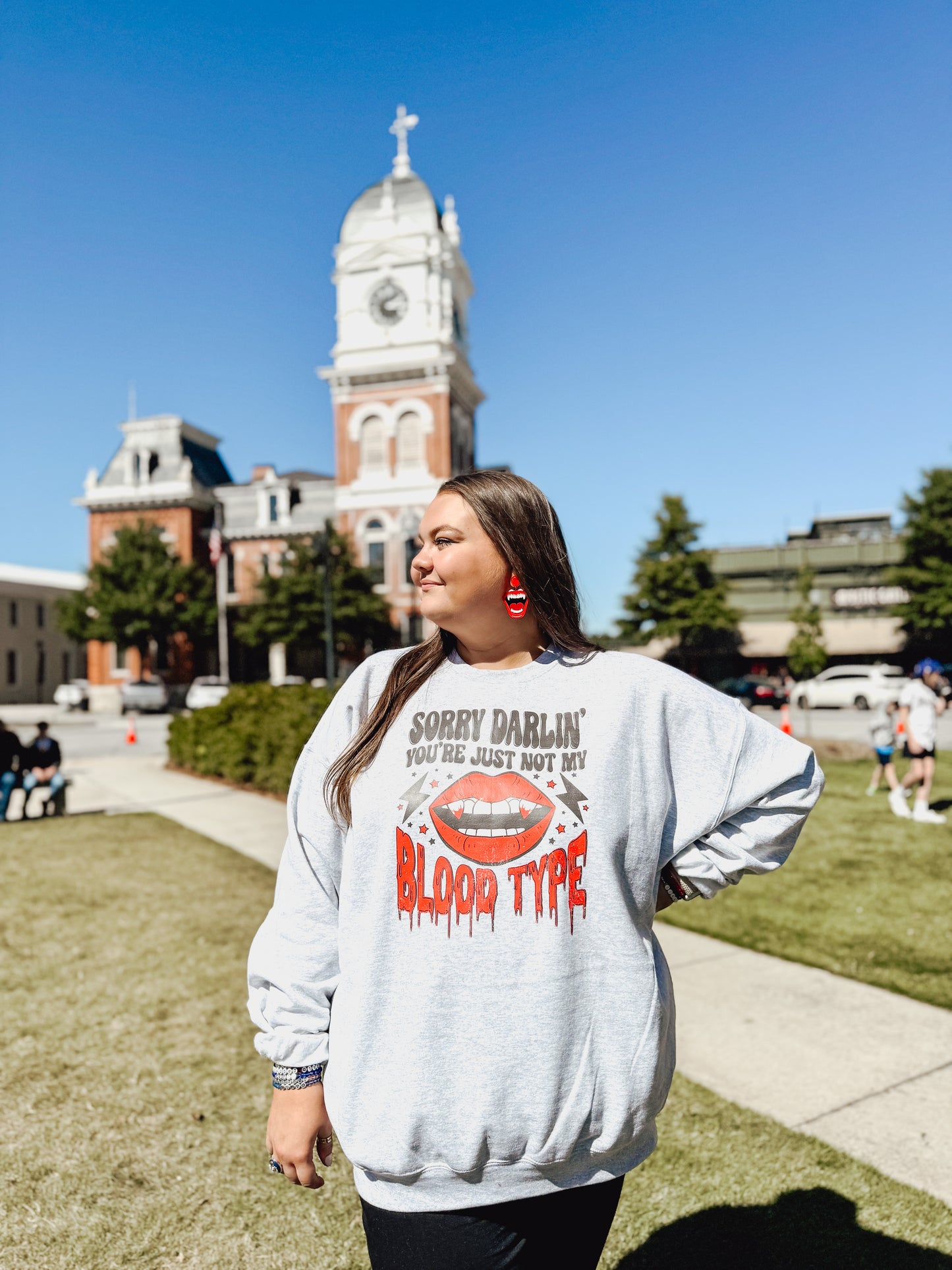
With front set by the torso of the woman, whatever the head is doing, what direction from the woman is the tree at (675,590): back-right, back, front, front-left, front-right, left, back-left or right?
back

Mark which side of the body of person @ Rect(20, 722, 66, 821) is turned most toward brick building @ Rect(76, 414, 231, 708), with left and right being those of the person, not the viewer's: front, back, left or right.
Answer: back

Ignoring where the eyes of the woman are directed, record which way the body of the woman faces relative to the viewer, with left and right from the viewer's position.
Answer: facing the viewer

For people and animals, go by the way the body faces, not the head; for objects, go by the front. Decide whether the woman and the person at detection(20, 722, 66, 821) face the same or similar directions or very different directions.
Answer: same or similar directions

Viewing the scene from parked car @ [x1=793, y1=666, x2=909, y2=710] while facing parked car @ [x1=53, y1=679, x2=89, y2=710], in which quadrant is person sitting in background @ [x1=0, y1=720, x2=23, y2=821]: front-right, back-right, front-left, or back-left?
front-left

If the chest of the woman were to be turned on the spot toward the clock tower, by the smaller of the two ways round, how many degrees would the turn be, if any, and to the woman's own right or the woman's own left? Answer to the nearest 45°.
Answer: approximately 180°

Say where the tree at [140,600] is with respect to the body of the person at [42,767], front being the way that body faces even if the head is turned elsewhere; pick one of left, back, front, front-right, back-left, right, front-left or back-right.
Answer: back

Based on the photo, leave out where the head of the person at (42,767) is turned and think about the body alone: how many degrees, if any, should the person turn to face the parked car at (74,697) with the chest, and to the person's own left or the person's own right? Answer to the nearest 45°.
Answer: approximately 180°

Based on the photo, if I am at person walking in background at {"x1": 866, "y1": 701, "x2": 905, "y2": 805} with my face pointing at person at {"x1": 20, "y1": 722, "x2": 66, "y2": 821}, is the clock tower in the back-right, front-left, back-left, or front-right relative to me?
front-right

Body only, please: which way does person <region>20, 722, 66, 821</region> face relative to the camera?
toward the camera

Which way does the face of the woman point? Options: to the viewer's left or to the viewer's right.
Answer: to the viewer's left
